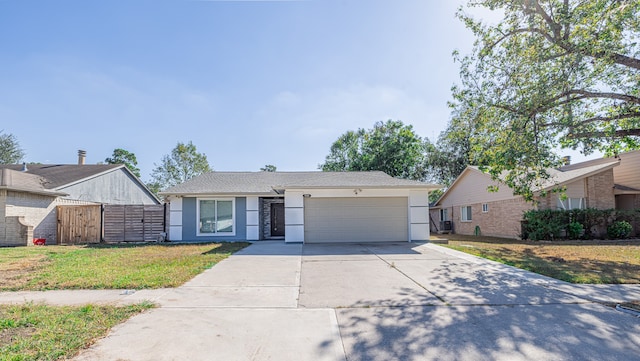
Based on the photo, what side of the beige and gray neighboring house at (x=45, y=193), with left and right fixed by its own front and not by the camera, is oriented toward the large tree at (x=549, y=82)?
left

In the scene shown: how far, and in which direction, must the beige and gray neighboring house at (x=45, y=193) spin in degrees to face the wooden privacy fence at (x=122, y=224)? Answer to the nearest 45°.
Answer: approximately 90° to its left

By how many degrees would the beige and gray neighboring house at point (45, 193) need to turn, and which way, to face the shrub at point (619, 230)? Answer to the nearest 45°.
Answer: approximately 90° to its left

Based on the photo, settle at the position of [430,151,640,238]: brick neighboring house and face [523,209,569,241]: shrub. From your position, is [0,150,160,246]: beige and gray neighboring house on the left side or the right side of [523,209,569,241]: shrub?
right

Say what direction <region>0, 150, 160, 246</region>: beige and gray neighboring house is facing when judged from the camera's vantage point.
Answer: facing the viewer and to the left of the viewer

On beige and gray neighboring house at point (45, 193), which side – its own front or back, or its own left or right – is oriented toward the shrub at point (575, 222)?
left
